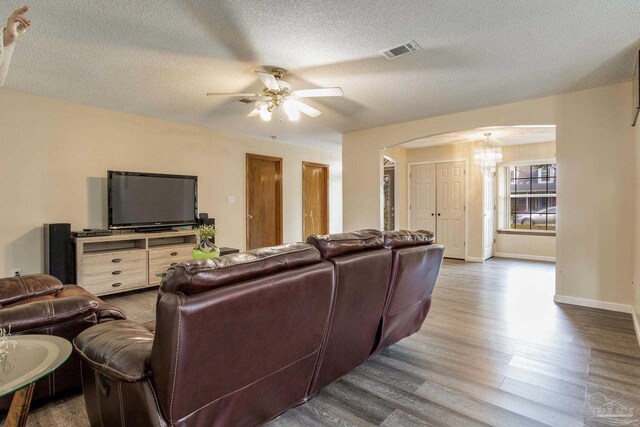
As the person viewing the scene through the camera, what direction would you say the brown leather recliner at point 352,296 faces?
facing away from the viewer and to the left of the viewer

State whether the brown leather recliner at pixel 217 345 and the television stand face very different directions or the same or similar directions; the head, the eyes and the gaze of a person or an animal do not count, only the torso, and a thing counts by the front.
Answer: very different directions

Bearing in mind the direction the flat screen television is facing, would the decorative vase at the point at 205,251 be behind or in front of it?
in front

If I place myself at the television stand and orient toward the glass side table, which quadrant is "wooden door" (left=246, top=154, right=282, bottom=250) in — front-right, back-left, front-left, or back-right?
back-left

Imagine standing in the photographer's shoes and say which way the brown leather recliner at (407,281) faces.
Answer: facing away from the viewer and to the left of the viewer

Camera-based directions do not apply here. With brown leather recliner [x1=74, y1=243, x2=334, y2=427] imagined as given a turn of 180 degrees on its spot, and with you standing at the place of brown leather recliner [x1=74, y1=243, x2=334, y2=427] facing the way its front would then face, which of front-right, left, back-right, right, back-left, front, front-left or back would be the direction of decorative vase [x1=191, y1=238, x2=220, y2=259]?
back-left

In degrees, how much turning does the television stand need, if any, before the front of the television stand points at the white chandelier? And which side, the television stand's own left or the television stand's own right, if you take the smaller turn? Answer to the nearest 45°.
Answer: approximately 45° to the television stand's own left

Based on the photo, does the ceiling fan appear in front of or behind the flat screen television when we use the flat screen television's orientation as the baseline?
in front

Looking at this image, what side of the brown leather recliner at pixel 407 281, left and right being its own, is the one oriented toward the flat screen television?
front

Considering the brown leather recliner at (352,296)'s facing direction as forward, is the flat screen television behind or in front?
in front

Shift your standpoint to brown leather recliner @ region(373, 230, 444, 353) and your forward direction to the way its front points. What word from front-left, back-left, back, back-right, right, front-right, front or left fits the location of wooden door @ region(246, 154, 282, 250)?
front

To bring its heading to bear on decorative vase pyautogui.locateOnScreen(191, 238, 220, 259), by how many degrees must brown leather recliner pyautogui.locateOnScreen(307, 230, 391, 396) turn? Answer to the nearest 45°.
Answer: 0° — it already faces it

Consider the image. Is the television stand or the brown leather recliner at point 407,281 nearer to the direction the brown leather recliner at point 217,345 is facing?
the television stand

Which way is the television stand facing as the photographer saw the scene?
facing the viewer and to the right of the viewer

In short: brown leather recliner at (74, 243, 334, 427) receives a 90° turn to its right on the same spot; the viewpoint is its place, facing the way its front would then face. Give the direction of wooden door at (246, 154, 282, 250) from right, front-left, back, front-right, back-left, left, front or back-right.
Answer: front-left

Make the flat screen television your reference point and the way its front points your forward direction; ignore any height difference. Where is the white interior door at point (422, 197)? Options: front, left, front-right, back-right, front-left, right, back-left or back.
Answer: front-left

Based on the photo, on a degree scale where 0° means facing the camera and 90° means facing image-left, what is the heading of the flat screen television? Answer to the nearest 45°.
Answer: approximately 315°
